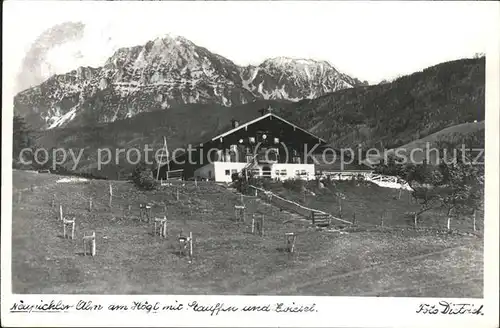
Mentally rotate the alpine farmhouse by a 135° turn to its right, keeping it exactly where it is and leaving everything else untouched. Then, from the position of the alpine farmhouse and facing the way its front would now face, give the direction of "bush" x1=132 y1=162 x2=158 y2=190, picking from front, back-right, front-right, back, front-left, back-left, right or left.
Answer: front-left

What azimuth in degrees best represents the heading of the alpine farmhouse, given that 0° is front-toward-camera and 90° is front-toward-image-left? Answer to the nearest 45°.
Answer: approximately 0°
